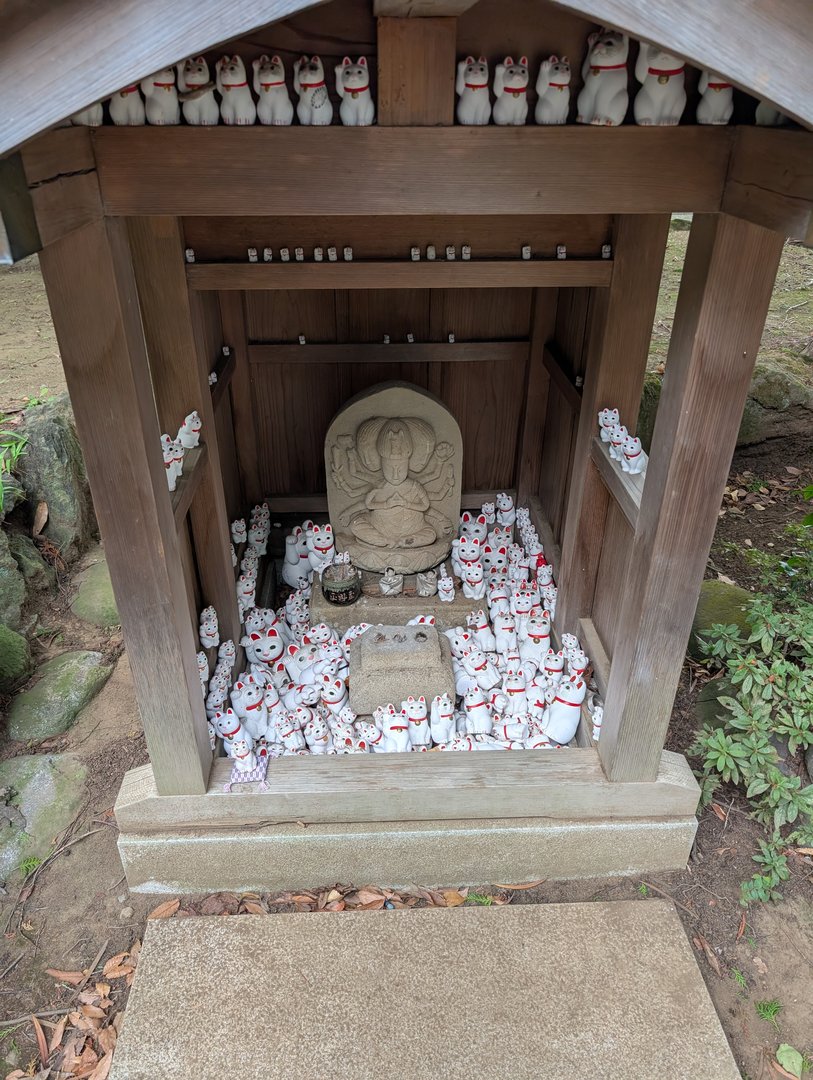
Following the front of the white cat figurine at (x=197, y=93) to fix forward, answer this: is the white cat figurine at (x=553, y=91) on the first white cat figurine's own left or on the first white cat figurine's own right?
on the first white cat figurine's own left

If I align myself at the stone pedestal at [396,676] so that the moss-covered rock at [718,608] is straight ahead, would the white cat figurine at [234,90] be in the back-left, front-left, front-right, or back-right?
back-right

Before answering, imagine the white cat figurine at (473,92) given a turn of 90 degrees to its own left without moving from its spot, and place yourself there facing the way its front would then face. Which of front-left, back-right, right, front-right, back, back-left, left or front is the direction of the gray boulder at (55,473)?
back-left

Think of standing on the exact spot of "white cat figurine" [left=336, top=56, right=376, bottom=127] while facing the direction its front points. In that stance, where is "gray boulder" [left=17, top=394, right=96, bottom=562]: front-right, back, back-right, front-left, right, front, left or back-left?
back-right
